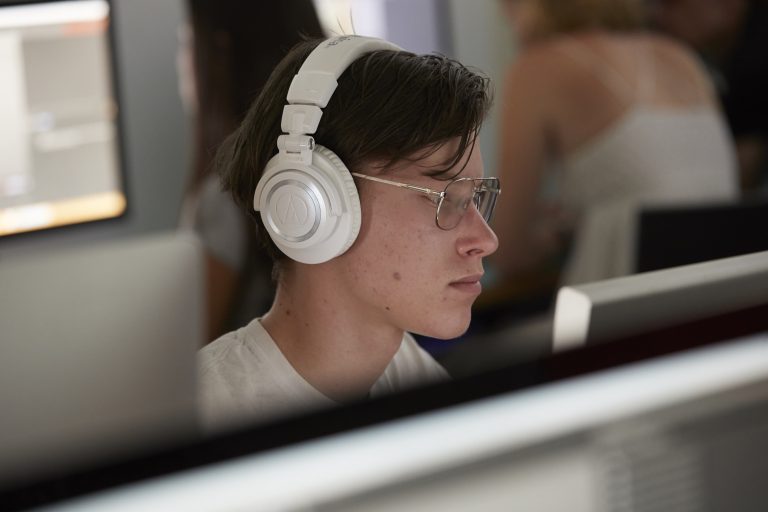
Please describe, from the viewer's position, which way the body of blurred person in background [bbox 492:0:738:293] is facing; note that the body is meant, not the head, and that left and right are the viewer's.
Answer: facing away from the viewer and to the left of the viewer

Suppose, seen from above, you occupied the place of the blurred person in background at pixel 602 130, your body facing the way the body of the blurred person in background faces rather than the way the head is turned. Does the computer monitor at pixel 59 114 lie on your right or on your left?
on your left

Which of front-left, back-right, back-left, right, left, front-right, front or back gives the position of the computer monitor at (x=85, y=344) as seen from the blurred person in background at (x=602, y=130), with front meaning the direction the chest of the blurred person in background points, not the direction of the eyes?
back-left

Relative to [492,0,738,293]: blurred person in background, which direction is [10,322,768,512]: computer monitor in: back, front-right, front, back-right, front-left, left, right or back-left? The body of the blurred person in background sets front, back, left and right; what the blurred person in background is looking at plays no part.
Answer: back-left

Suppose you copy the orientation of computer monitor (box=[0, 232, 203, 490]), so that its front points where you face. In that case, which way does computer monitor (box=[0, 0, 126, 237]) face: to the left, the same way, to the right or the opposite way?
the opposite way

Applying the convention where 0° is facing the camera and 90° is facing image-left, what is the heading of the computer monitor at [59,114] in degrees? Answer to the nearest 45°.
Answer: approximately 315°

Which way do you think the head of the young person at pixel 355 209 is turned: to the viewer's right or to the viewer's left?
to the viewer's right

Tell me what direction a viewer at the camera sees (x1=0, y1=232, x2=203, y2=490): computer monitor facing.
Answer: facing away from the viewer and to the left of the viewer
